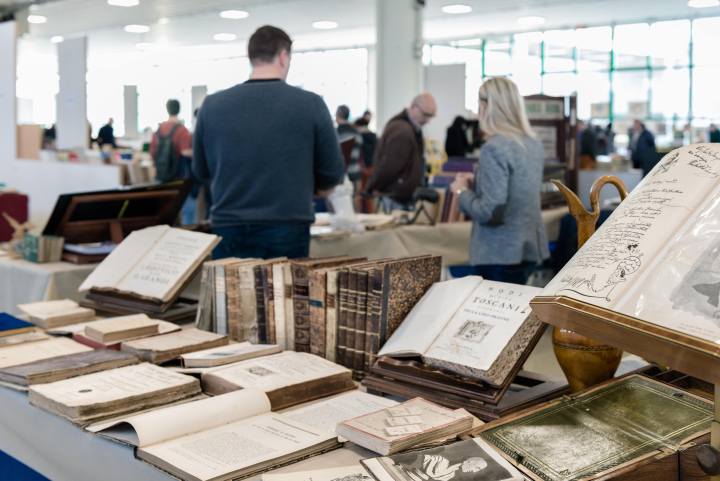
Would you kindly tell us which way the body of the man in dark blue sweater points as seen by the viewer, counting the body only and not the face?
away from the camera

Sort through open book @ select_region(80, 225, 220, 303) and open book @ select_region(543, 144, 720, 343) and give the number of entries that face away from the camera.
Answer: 0

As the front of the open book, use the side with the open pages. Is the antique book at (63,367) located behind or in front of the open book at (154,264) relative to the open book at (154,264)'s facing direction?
in front

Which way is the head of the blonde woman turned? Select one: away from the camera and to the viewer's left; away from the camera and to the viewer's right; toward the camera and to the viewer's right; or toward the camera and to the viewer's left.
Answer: away from the camera and to the viewer's left

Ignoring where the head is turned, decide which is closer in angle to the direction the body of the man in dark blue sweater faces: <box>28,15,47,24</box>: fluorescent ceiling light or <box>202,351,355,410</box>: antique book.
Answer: the fluorescent ceiling light

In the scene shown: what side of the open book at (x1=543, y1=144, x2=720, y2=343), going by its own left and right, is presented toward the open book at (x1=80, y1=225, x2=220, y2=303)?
right

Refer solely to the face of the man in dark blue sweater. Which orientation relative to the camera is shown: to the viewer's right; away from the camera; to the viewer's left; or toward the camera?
away from the camera

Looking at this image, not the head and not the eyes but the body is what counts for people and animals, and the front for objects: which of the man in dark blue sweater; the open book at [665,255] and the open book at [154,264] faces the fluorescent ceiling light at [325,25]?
the man in dark blue sweater

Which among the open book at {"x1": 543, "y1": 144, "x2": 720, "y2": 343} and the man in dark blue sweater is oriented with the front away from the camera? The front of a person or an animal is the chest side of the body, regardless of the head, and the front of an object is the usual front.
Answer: the man in dark blue sweater
